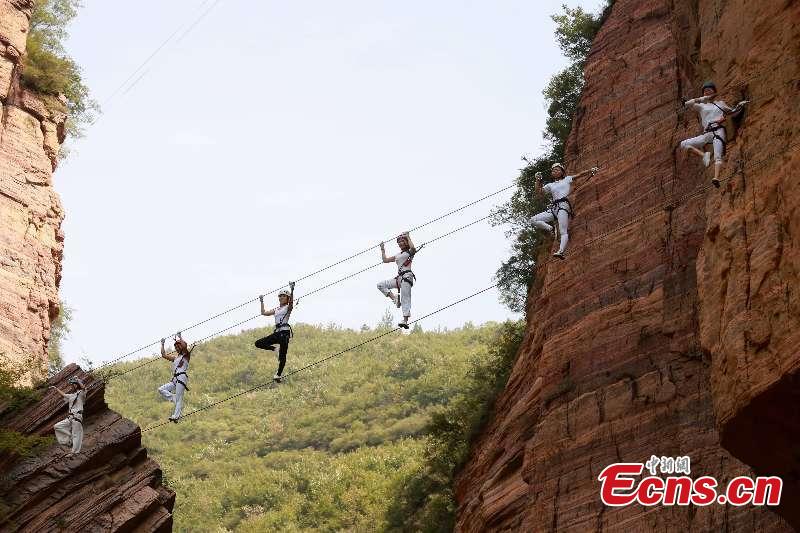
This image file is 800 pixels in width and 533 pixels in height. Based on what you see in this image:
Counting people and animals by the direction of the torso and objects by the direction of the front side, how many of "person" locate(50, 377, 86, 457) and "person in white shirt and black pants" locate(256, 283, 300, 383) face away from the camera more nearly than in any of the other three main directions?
0

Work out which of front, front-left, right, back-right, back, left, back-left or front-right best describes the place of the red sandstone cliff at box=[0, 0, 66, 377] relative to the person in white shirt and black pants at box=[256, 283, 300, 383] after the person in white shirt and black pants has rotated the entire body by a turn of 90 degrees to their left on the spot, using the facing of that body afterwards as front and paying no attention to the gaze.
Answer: back

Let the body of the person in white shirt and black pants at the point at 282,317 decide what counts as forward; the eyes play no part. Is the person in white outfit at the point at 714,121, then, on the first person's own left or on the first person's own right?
on the first person's own left

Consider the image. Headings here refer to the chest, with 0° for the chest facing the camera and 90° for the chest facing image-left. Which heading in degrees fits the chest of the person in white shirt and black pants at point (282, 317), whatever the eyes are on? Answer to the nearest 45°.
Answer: approximately 45°

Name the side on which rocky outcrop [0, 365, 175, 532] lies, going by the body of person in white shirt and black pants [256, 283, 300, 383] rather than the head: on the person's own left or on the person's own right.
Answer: on the person's own right

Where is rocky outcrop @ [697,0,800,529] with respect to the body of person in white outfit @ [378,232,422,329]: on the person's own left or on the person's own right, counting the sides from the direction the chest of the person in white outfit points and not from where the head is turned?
on the person's own left

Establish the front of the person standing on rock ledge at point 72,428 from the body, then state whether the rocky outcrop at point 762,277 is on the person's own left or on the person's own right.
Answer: on the person's own left

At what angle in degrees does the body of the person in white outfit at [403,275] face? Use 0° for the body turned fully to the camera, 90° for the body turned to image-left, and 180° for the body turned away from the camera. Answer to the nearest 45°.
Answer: approximately 45°

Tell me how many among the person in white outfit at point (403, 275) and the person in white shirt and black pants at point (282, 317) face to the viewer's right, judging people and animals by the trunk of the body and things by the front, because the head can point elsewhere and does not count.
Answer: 0

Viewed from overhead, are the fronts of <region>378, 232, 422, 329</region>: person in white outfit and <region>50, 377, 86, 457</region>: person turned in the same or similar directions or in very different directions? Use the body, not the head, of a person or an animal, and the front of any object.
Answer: same or similar directions

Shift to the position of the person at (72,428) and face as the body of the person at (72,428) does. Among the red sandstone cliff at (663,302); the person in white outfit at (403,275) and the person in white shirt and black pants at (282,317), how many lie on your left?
3

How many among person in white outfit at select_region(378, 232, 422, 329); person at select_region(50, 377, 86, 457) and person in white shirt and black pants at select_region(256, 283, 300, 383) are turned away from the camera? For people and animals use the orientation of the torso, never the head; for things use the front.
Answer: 0

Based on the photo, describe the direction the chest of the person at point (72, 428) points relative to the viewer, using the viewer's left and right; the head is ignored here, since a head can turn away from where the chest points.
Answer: facing the viewer and to the left of the viewer
